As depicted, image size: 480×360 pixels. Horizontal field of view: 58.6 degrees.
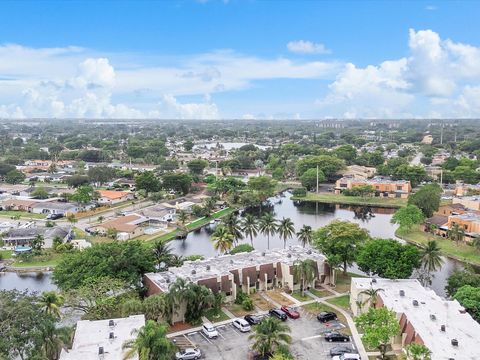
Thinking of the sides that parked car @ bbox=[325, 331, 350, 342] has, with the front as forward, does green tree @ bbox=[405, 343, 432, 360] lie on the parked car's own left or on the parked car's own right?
on the parked car's own right

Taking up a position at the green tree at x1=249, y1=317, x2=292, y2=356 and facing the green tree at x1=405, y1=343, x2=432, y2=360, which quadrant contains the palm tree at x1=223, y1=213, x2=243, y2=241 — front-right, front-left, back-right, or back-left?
back-left

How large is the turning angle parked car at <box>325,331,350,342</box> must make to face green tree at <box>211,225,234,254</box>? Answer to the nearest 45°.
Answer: approximately 135° to its left

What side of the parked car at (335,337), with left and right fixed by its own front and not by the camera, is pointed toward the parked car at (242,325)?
back

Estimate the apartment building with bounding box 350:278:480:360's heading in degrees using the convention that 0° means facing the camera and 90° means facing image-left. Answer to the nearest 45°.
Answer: approximately 45°

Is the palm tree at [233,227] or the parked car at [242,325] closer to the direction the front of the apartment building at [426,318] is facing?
the parked car

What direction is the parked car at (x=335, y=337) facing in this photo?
to the viewer's right

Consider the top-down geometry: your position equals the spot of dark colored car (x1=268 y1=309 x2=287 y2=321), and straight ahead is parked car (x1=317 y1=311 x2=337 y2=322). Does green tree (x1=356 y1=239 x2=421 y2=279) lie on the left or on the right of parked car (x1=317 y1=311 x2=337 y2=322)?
left

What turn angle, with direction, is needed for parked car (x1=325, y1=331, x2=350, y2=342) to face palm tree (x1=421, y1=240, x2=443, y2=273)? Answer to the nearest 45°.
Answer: approximately 45° to its left
